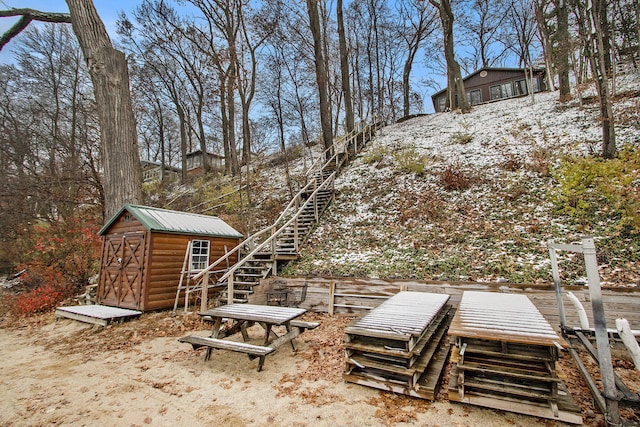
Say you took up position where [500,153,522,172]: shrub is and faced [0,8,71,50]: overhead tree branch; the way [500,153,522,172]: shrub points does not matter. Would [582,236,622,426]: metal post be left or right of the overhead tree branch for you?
left

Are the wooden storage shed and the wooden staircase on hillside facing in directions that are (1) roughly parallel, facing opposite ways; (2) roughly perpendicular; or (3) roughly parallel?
roughly parallel

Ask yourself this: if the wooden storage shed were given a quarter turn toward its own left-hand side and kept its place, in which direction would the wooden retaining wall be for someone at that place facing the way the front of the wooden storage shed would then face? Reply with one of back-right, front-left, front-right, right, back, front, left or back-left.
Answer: front

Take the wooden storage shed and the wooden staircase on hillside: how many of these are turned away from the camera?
0

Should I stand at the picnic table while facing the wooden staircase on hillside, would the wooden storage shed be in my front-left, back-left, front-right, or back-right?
front-left

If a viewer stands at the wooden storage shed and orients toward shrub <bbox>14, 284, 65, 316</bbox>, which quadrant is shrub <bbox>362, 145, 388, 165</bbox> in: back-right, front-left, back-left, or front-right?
back-right

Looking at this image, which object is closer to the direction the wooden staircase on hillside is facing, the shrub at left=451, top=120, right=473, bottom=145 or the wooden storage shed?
the wooden storage shed

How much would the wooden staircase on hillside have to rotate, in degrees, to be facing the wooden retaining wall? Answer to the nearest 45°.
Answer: approximately 90° to its left

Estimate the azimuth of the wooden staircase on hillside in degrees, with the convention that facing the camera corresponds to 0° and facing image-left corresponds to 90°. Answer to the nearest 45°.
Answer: approximately 45°

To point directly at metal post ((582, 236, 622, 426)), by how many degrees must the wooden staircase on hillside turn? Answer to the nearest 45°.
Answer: approximately 90° to its left

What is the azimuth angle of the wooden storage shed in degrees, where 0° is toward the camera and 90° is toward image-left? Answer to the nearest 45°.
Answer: approximately 45°

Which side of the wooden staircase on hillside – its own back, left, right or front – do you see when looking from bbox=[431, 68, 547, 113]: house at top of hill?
back
